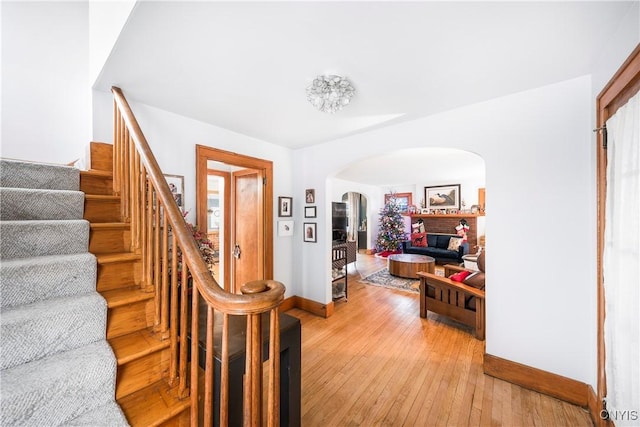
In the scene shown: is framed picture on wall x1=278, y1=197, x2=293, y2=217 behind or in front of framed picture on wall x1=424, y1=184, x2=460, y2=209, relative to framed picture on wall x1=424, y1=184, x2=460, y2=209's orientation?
in front

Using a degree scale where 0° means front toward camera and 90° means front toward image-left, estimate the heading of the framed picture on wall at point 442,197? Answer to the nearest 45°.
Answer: approximately 45°

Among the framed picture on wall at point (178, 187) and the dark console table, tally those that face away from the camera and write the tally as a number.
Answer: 0

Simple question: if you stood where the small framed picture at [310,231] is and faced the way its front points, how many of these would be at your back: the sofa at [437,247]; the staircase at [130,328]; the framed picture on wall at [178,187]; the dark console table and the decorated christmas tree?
2

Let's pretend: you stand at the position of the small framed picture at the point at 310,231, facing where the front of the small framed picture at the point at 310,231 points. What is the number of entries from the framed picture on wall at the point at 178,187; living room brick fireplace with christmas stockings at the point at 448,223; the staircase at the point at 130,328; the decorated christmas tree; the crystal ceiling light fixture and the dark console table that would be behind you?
2

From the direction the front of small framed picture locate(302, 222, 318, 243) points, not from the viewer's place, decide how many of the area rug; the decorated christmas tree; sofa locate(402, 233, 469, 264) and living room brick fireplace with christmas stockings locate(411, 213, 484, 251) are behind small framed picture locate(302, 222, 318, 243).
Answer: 4

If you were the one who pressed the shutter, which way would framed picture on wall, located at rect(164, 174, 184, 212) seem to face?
facing the viewer and to the right of the viewer

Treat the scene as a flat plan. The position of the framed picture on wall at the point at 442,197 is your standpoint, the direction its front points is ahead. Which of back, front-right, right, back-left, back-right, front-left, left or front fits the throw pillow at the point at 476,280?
front-left
